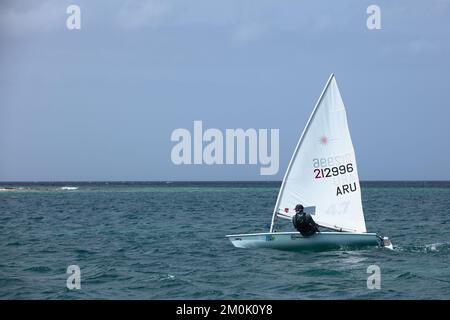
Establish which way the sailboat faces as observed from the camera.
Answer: facing to the left of the viewer
